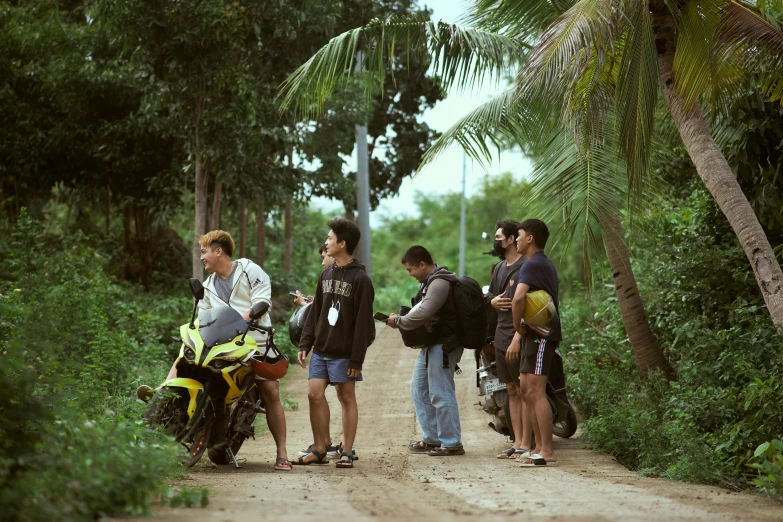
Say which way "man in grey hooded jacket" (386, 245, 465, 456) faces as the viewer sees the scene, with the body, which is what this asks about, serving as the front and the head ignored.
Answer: to the viewer's left

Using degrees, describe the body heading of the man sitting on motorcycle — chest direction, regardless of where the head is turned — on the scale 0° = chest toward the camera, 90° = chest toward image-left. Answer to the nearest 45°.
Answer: approximately 45°

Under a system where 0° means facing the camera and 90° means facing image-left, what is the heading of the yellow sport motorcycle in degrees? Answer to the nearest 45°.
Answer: approximately 45°

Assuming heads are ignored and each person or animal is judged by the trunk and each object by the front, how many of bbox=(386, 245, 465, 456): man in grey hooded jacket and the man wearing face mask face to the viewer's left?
2

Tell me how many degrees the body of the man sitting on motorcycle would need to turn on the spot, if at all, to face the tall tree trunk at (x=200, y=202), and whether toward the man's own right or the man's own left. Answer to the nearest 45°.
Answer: approximately 135° to the man's own right

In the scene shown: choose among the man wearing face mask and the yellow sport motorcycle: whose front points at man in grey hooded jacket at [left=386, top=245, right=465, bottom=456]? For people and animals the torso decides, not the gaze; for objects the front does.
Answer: the man wearing face mask

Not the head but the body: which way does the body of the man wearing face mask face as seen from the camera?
to the viewer's left

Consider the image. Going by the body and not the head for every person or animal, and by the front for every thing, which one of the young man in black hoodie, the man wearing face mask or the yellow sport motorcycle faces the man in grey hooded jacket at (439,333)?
the man wearing face mask

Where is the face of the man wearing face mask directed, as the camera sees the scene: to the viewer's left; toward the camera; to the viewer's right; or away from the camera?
to the viewer's left

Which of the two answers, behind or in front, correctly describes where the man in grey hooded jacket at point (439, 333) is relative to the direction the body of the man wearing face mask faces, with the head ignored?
in front

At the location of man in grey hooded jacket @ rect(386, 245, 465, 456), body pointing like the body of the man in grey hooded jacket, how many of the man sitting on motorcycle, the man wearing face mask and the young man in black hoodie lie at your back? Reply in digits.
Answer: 1
